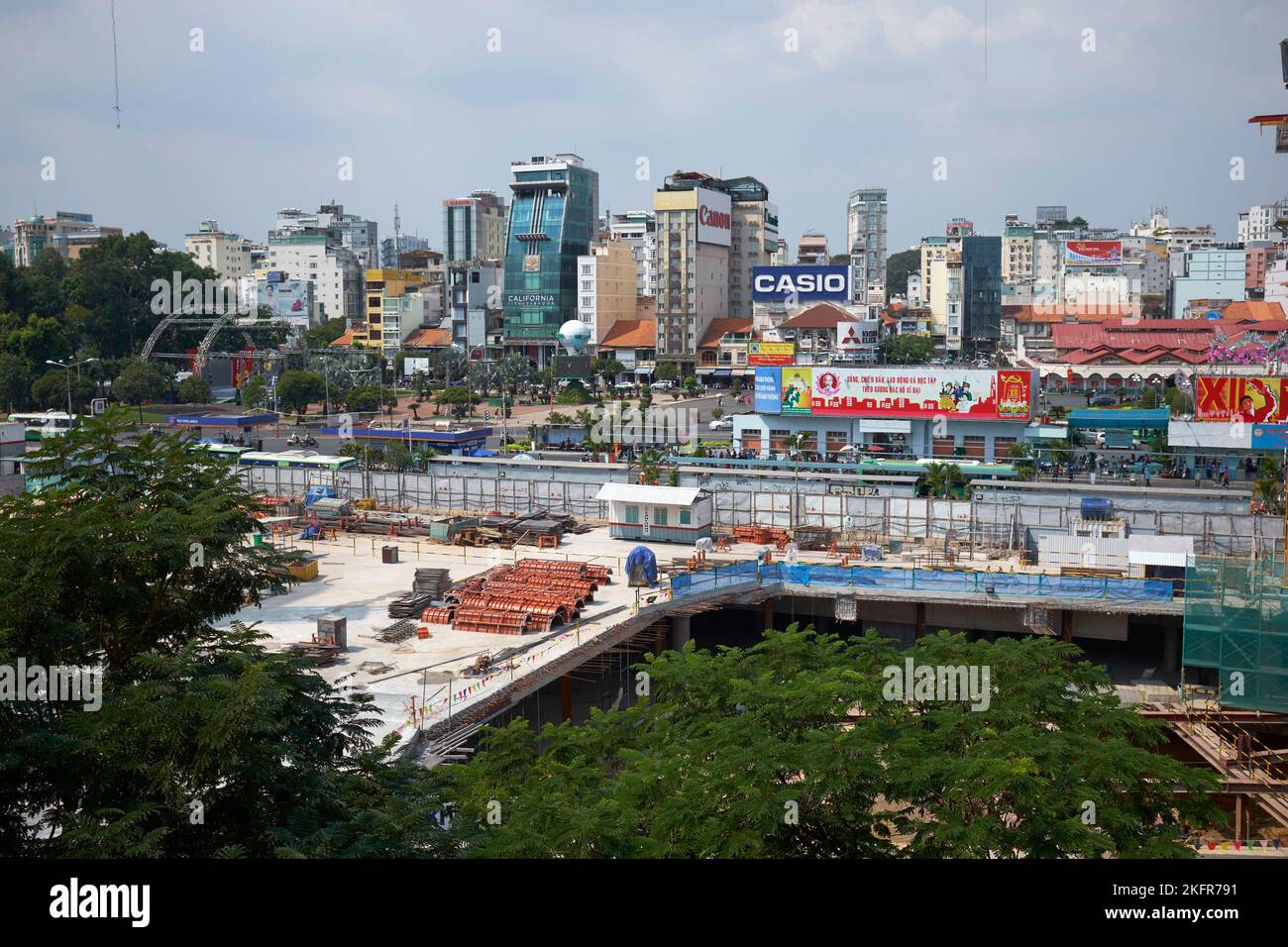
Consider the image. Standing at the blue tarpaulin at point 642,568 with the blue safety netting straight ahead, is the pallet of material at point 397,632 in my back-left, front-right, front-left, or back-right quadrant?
back-right

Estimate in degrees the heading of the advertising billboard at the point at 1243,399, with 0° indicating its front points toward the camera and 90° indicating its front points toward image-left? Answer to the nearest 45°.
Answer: approximately 0°

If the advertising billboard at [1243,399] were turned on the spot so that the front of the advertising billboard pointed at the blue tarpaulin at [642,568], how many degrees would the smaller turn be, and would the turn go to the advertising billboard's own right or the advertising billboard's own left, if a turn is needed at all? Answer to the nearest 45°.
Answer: approximately 45° to the advertising billboard's own right

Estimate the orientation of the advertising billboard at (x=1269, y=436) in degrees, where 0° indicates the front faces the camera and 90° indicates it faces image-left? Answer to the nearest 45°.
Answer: approximately 0°

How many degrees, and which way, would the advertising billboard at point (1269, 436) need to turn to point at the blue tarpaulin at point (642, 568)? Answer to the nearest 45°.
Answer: approximately 45° to its right

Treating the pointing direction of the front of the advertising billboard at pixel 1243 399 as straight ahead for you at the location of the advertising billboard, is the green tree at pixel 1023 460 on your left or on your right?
on your right

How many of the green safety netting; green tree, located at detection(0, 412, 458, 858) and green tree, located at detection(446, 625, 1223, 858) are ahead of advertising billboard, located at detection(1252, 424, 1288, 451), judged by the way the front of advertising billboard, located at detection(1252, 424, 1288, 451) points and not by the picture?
3

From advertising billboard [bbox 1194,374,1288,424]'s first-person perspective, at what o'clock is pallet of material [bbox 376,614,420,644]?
The pallet of material is roughly at 1 o'clock from the advertising billboard.

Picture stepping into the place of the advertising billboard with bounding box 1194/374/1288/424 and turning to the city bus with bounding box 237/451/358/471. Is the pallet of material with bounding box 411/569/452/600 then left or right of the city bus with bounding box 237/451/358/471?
left

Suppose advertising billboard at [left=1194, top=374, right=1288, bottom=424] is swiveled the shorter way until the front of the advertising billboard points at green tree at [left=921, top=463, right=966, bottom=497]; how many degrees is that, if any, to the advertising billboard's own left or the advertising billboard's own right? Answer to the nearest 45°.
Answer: approximately 45° to the advertising billboard's own right

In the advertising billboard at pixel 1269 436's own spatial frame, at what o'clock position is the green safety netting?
The green safety netting is roughly at 12 o'clock from the advertising billboard.
